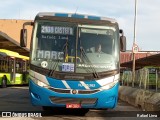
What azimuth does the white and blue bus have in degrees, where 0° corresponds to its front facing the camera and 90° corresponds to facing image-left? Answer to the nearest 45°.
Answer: approximately 0°

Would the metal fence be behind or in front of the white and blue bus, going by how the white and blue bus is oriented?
behind
